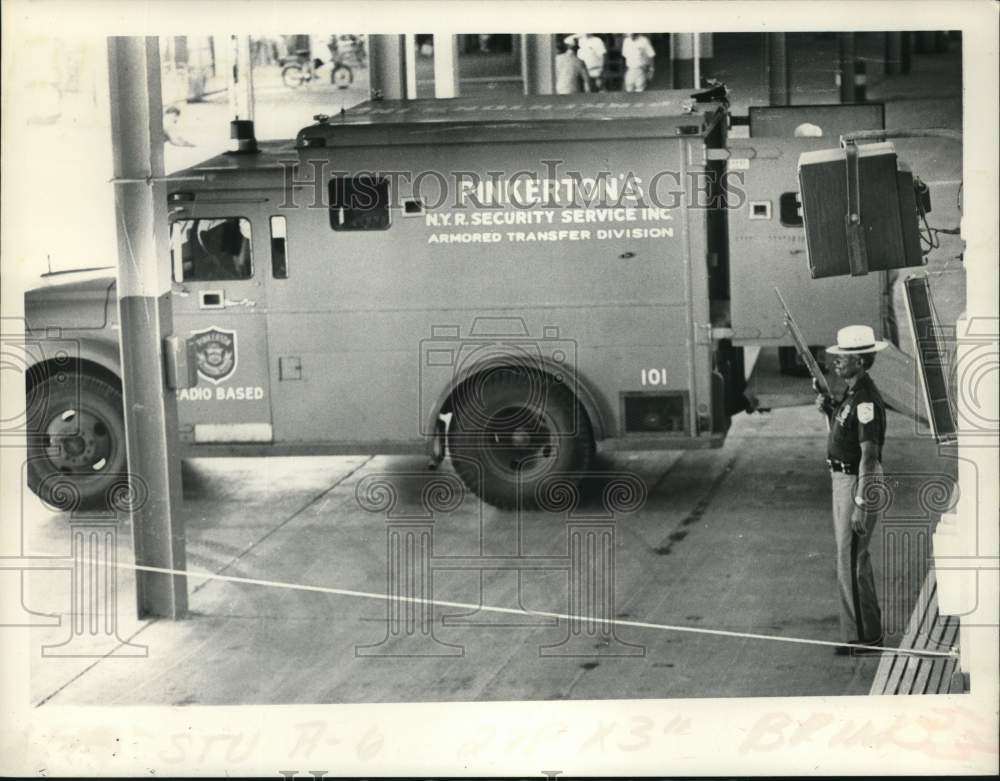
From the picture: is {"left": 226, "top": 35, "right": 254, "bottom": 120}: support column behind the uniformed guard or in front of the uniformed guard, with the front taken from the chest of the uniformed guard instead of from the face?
in front

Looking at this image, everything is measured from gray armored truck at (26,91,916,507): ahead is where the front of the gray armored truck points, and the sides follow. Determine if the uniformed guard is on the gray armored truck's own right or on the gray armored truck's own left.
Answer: on the gray armored truck's own left

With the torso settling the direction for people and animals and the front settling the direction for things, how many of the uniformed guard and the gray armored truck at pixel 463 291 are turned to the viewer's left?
2

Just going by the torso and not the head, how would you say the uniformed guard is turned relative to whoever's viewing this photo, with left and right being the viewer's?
facing to the left of the viewer

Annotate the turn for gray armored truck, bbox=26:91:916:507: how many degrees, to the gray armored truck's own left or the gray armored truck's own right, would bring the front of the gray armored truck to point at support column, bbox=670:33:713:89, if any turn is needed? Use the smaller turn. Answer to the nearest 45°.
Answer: approximately 135° to the gray armored truck's own right

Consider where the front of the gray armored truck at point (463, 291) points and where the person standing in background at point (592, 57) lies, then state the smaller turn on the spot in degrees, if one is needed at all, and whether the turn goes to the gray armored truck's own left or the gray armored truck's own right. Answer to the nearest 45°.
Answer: approximately 90° to the gray armored truck's own right

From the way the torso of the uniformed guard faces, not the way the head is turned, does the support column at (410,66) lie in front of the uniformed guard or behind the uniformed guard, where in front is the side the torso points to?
in front

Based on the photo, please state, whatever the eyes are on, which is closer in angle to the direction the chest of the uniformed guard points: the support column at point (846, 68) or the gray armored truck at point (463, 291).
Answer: the gray armored truck

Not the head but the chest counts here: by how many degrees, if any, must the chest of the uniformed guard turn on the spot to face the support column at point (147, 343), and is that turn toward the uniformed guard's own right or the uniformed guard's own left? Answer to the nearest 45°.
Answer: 0° — they already face it

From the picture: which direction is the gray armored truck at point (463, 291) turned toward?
to the viewer's left
